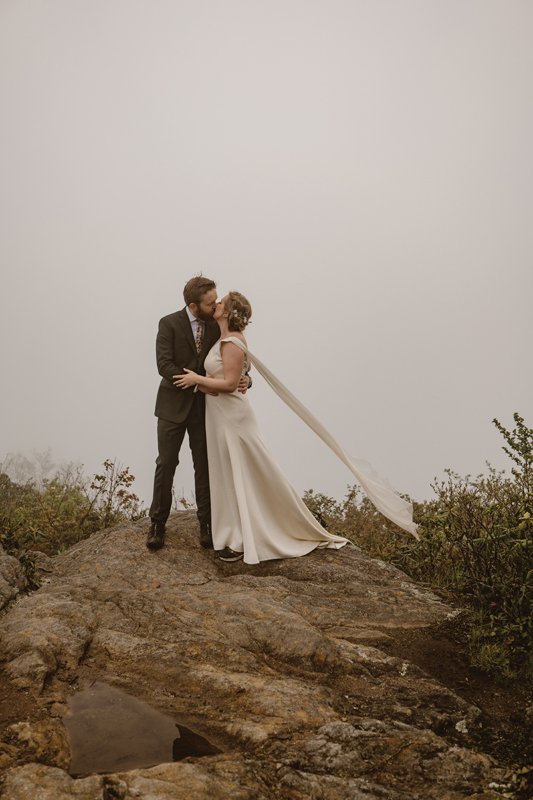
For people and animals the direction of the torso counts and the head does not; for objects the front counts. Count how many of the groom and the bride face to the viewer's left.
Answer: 1

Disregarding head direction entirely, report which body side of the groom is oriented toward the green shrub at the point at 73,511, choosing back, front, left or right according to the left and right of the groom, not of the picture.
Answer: back

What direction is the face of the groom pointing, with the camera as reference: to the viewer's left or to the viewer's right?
to the viewer's right

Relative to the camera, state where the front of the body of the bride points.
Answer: to the viewer's left

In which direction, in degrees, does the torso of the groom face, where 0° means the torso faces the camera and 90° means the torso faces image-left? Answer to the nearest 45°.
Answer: approximately 315°
